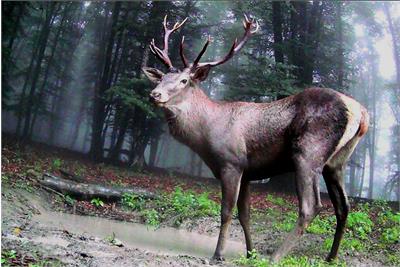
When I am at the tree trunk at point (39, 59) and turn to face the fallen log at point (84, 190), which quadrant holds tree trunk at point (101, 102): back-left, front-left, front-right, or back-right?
front-left

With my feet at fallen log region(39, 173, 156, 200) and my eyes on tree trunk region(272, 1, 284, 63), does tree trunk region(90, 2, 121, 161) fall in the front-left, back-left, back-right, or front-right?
front-left

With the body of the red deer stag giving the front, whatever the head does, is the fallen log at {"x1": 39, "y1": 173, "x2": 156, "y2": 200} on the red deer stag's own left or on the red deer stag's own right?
on the red deer stag's own right

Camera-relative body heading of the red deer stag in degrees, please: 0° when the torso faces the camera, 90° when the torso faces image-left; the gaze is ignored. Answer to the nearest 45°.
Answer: approximately 90°

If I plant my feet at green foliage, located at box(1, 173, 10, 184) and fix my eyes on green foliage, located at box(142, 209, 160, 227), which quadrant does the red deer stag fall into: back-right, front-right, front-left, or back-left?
front-right

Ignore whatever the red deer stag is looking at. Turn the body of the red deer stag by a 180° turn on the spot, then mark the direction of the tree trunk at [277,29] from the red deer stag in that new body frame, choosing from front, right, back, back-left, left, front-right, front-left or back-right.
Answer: left

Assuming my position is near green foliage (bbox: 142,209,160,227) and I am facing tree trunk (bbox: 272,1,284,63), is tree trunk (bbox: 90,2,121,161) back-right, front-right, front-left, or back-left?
front-left
